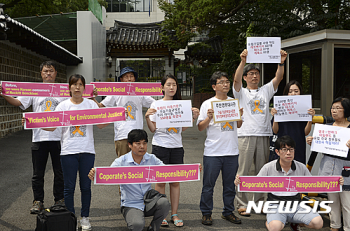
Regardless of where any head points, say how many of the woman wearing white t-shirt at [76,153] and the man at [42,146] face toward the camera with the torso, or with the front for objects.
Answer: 2

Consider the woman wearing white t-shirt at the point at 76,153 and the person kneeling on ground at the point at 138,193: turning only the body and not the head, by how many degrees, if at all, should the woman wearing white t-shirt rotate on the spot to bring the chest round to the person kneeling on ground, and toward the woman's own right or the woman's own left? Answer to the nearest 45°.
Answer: approximately 45° to the woman's own left

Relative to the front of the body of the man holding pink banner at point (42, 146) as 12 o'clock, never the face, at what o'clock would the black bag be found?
The black bag is roughly at 12 o'clock from the man holding pink banner.

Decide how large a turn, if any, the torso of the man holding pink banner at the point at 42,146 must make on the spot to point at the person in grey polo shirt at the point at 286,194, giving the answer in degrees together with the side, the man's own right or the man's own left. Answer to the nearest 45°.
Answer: approximately 45° to the man's own left

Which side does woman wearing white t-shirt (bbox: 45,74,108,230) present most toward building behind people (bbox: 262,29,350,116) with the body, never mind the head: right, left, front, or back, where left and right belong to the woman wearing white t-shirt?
left

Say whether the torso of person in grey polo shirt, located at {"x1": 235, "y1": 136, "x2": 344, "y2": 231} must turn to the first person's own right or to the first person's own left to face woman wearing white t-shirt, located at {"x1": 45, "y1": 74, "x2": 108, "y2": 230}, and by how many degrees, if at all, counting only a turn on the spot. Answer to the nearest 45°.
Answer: approximately 90° to the first person's own right

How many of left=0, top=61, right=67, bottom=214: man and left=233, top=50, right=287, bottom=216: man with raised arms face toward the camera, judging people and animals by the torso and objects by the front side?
2

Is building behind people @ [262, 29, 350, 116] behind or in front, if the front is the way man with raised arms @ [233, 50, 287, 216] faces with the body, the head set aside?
behind

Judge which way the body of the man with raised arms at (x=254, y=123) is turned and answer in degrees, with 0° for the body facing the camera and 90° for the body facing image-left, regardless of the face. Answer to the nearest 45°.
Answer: approximately 0°

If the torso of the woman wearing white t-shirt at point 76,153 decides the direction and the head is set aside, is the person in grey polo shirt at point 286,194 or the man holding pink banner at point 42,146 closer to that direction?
the person in grey polo shirt
